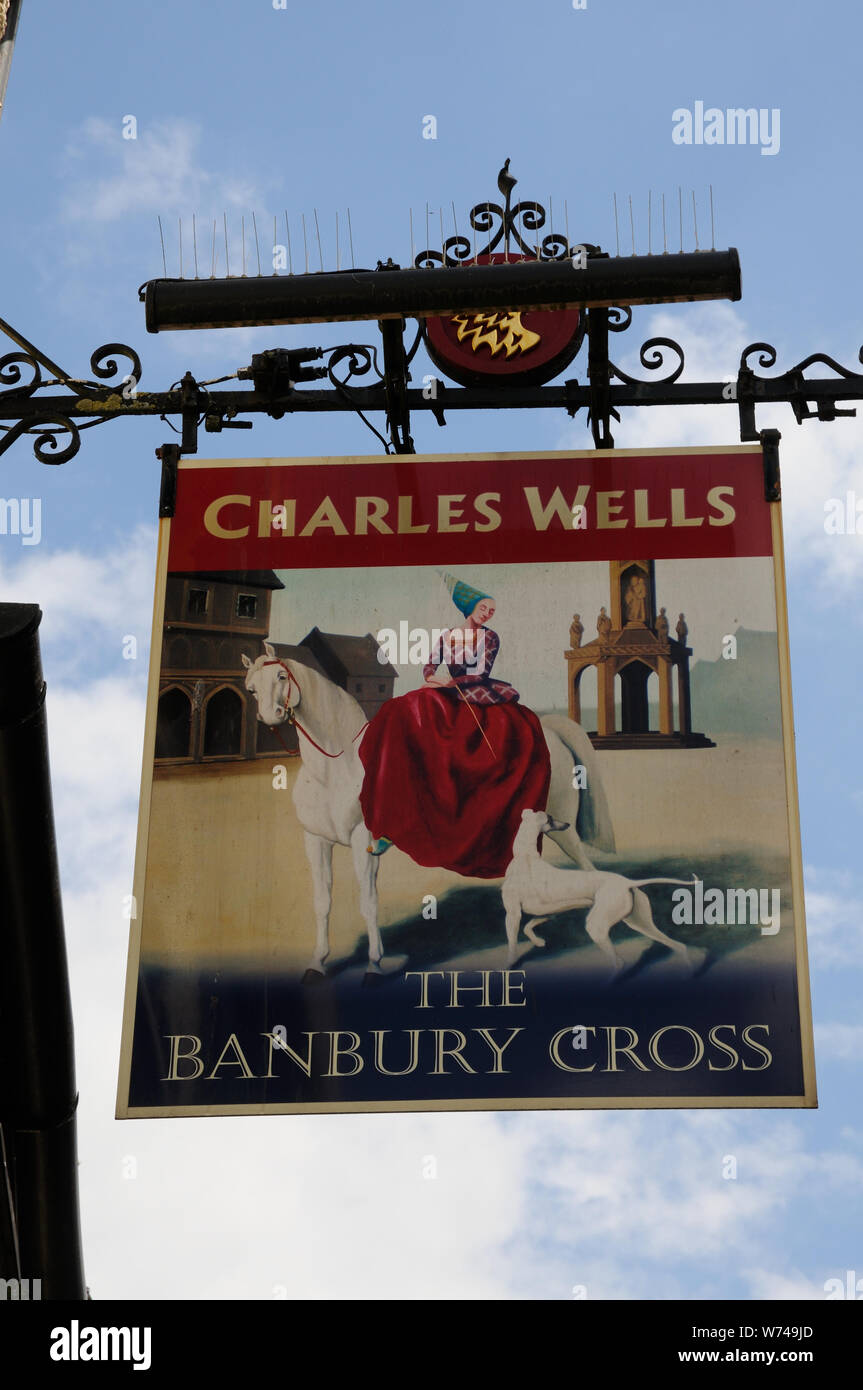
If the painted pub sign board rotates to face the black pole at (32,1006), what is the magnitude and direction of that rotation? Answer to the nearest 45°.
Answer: approximately 90° to its right

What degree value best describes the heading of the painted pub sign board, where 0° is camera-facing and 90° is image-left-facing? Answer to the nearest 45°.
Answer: approximately 0°
